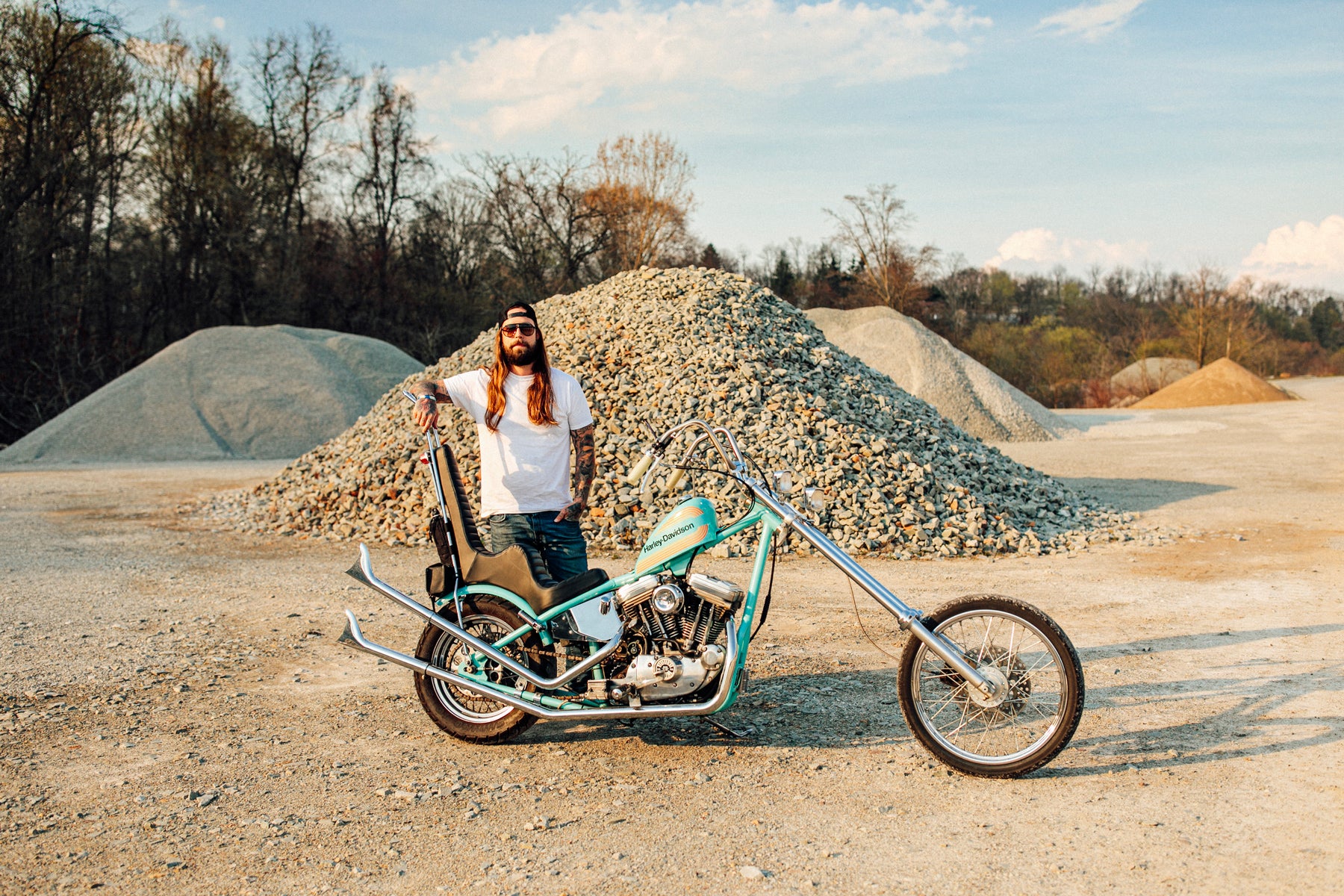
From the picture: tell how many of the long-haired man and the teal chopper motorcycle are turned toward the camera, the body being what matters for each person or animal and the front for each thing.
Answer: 1

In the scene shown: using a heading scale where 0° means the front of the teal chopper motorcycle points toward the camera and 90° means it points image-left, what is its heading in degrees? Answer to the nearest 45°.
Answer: approximately 270°

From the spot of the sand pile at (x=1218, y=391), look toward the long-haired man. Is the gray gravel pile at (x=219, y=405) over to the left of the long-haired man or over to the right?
right

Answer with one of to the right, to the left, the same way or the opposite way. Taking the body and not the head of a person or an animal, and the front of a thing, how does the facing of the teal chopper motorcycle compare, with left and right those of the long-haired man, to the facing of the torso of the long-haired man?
to the left

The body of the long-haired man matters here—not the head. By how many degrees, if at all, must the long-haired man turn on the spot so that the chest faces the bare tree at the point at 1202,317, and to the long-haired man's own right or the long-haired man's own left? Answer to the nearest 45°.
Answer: approximately 135° to the long-haired man's own left

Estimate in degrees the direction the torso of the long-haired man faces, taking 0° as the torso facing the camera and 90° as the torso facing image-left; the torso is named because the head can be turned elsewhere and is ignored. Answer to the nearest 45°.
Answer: approximately 0°

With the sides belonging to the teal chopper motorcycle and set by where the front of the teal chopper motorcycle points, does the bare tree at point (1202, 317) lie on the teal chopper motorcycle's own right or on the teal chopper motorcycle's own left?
on the teal chopper motorcycle's own left

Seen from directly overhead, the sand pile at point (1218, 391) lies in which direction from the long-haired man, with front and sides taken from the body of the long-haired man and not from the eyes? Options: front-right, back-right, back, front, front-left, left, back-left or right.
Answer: back-left

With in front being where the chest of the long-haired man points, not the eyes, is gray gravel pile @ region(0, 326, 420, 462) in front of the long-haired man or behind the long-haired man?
behind

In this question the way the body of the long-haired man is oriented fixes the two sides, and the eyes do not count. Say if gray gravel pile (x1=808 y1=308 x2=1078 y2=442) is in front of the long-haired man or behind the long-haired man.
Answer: behind

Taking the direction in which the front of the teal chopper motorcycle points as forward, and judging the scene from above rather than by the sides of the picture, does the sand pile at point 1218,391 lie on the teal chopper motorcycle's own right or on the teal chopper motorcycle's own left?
on the teal chopper motorcycle's own left

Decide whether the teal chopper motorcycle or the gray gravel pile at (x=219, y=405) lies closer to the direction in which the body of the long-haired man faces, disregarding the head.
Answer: the teal chopper motorcycle

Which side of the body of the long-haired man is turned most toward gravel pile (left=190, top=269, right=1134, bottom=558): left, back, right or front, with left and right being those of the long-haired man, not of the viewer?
back
